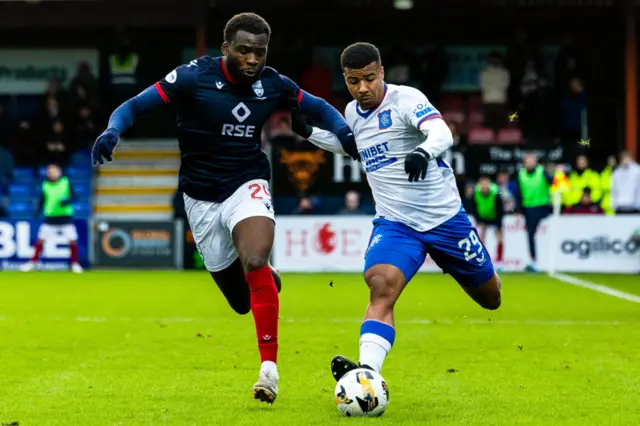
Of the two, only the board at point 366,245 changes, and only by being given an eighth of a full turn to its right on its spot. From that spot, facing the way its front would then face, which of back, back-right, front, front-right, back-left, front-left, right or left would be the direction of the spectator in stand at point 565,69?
back

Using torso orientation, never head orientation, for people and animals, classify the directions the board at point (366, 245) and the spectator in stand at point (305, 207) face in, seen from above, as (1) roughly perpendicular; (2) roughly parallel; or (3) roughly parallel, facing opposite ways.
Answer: roughly parallel

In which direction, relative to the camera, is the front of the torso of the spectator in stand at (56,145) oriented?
toward the camera

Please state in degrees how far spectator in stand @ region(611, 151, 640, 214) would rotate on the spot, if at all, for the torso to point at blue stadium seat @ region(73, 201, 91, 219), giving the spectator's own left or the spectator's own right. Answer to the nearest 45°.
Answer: approximately 90° to the spectator's own right

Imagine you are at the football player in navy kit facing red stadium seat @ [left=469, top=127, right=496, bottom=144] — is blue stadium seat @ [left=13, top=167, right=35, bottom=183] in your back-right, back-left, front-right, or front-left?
front-left

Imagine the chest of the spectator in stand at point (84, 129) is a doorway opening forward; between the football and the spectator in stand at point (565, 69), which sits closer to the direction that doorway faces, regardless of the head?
the football

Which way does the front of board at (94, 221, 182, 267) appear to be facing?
toward the camera

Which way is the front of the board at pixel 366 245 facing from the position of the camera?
facing the viewer

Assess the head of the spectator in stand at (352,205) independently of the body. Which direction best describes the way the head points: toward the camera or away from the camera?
toward the camera

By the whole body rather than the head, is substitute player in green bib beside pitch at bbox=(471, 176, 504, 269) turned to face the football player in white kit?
yes

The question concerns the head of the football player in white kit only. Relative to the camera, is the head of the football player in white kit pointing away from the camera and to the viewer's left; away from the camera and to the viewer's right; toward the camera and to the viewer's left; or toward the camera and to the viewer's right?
toward the camera and to the viewer's left

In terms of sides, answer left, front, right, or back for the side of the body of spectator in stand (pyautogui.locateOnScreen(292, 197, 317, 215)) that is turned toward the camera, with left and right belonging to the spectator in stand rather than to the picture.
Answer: front

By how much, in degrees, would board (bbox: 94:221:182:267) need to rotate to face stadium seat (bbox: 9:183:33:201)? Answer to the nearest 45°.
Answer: approximately 135° to its right
